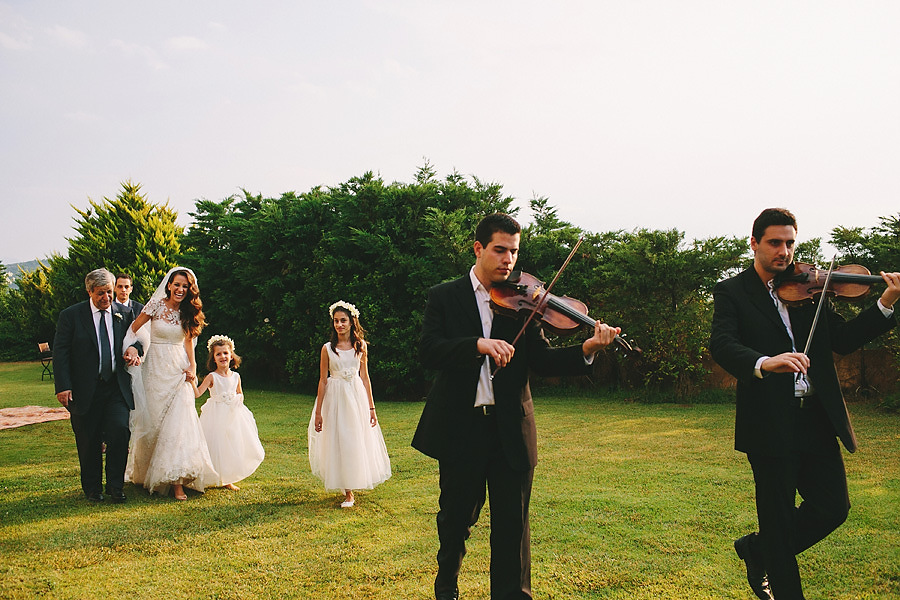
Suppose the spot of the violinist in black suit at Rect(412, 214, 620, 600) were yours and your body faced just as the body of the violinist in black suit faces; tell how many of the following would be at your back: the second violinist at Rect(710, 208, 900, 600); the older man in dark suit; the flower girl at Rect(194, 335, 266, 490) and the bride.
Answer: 3

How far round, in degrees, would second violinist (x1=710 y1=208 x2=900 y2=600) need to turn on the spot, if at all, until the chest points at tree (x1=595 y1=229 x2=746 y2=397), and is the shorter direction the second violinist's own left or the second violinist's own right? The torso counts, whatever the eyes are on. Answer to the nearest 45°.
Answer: approximately 135° to the second violinist's own left

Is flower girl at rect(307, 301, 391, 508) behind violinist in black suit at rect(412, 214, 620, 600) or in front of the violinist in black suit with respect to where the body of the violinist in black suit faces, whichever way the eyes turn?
behind

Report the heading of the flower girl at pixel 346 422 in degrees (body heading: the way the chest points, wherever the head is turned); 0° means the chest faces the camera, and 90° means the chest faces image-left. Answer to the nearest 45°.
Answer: approximately 0°

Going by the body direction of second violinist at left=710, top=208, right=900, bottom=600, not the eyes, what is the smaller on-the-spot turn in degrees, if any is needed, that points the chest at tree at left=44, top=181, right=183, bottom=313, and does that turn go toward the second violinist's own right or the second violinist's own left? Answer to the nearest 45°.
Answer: approximately 180°

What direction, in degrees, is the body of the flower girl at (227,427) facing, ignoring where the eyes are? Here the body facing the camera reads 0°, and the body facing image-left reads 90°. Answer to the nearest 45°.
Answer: approximately 0°

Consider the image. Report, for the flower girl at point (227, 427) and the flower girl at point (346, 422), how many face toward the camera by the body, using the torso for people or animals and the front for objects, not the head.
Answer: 2
